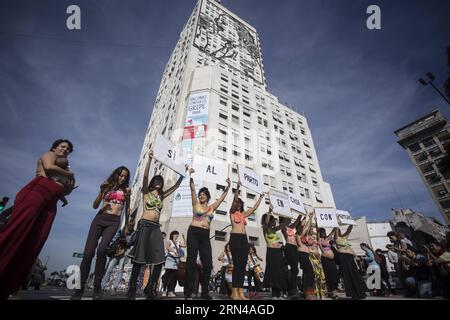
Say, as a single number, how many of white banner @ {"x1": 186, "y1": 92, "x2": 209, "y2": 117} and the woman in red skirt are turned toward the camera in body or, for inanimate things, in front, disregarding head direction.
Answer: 1

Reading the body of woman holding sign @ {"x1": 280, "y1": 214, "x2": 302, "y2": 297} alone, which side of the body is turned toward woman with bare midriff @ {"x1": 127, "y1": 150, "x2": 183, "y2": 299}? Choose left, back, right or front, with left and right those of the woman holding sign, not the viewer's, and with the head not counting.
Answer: right

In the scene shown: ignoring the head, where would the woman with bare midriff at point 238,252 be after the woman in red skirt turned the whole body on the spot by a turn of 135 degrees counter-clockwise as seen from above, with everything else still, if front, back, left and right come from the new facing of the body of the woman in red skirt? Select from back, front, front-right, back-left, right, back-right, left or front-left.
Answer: back-right

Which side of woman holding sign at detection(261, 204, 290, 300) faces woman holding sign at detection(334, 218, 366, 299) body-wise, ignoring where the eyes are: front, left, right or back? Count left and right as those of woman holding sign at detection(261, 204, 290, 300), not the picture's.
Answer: left

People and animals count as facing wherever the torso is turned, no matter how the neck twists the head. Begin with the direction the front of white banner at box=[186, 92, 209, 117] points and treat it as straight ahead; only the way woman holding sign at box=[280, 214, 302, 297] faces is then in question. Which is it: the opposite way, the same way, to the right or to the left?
the same way

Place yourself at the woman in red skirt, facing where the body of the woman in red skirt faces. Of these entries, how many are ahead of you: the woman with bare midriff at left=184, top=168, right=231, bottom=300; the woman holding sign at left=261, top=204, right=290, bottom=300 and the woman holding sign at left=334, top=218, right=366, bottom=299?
3

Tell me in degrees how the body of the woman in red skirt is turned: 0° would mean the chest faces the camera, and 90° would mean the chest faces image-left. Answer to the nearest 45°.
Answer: approximately 270°

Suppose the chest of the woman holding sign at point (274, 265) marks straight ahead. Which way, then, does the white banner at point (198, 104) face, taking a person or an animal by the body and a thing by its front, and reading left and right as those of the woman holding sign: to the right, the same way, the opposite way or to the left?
the same way

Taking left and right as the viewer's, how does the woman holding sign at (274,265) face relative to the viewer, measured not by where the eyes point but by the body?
facing the viewer and to the right of the viewer

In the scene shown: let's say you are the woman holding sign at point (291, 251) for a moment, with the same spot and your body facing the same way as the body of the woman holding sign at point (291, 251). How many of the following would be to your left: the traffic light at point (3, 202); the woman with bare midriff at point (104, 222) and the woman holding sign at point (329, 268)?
1

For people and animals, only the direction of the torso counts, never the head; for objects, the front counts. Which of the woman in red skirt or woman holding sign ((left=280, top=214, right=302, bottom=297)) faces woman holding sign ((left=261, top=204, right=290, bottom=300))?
the woman in red skirt

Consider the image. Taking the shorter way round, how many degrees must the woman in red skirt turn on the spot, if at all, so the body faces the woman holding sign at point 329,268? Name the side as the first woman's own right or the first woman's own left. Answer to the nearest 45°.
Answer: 0° — they already face them

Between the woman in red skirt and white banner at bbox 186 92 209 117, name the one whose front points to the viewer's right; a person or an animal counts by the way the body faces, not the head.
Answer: the woman in red skirt

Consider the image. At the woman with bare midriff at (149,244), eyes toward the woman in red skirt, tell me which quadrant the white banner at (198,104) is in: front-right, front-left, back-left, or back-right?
back-right

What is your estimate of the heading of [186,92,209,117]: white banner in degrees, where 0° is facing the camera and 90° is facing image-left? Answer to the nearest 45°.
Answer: approximately 0°

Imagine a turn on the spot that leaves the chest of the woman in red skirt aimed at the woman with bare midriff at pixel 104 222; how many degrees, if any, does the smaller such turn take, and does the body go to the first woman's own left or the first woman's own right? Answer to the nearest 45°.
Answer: approximately 45° to the first woman's own left
